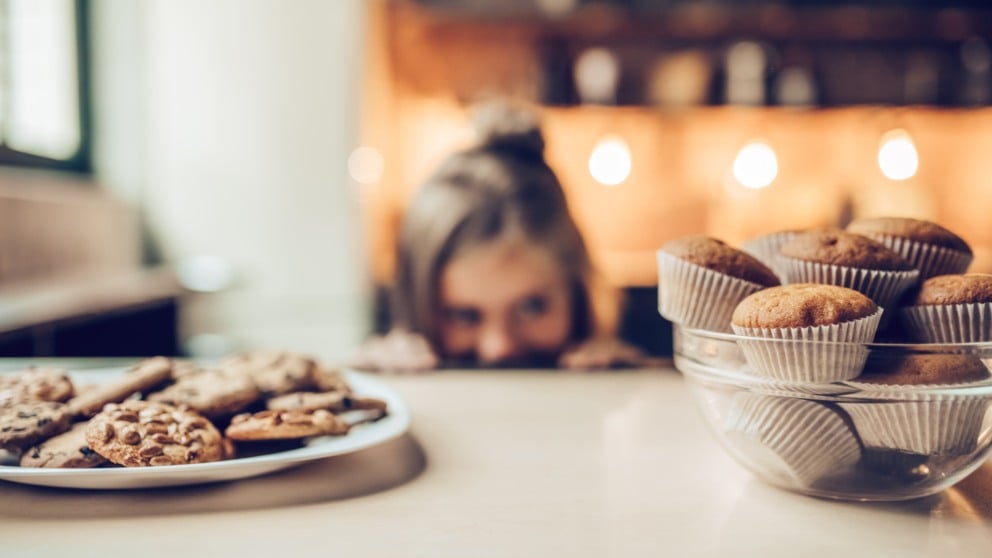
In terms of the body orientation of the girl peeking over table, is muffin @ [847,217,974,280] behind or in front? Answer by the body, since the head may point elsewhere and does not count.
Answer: in front

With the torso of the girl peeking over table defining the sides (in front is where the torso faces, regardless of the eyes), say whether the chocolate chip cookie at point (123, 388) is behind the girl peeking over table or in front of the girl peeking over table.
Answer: in front

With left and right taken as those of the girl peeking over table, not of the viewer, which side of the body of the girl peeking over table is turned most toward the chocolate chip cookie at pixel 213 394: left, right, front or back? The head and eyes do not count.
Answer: front

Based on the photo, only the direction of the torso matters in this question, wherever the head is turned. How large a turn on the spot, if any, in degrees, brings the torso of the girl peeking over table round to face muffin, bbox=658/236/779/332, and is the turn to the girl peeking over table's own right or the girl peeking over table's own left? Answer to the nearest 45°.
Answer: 0° — they already face it

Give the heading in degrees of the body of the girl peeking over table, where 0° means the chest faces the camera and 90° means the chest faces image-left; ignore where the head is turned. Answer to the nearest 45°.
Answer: approximately 0°

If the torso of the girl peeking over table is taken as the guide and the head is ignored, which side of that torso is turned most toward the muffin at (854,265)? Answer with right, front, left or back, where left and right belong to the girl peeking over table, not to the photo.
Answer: front

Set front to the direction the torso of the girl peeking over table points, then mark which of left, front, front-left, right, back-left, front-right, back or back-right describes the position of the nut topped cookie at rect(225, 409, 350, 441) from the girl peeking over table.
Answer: front

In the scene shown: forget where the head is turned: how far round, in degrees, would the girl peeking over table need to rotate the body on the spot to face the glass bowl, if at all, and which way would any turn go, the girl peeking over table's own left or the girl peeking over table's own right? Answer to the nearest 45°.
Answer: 0° — they already face it
